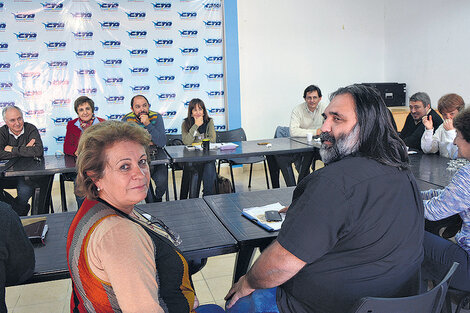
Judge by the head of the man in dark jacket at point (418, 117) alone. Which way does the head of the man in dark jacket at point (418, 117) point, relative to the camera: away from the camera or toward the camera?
toward the camera

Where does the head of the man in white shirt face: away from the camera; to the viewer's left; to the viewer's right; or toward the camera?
toward the camera

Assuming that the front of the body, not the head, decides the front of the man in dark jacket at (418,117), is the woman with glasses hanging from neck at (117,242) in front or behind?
in front

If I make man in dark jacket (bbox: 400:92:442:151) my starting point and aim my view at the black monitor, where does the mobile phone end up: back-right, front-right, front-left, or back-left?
back-left

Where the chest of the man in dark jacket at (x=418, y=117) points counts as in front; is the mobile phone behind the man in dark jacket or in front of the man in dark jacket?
in front

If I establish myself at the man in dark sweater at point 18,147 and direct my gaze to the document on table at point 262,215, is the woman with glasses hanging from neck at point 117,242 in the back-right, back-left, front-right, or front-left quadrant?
front-right

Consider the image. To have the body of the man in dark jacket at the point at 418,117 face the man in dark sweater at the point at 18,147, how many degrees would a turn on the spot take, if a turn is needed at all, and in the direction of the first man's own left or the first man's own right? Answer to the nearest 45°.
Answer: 0° — they already face them
